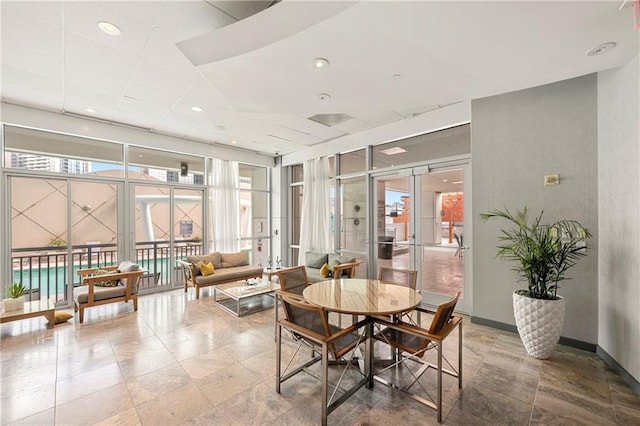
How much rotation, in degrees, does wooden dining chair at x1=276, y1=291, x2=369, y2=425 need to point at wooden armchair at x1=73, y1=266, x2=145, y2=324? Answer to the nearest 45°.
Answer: approximately 90° to its left

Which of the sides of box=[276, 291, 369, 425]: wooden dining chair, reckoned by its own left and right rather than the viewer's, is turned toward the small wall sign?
front

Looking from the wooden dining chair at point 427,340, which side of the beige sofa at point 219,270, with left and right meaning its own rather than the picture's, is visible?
front

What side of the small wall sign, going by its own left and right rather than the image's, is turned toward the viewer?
front

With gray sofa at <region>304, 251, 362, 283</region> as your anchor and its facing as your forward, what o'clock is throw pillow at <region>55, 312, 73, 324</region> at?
The throw pillow is roughly at 1 o'clock from the gray sofa.

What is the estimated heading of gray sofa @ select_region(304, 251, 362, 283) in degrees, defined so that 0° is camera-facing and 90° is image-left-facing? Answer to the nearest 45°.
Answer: approximately 45°

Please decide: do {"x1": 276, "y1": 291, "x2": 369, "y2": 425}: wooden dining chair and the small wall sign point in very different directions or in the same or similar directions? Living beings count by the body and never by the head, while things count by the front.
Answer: very different directions

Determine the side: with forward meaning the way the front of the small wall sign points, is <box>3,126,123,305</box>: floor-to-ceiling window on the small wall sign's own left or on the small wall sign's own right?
on the small wall sign's own right

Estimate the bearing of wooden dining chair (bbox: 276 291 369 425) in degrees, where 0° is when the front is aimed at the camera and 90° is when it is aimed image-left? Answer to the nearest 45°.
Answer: approximately 225°

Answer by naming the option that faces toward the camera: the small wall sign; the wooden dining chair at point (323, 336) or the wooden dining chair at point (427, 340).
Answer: the small wall sign

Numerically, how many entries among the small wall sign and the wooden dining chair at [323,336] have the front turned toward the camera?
1

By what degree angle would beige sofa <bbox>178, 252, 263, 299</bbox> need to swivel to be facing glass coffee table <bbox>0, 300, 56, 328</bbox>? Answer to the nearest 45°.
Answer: approximately 90° to its right

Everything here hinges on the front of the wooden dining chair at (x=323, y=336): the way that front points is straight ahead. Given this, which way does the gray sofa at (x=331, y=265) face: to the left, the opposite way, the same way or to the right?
the opposite way

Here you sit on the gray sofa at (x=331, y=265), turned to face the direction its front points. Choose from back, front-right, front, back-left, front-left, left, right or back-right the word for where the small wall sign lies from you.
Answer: left

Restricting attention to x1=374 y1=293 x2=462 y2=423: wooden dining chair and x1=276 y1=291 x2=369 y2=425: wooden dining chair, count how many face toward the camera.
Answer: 0

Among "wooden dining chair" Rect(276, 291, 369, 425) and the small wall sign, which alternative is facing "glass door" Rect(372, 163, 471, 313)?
the wooden dining chair

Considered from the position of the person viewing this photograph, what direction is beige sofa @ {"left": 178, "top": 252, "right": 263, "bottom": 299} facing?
facing the viewer and to the right of the viewer
